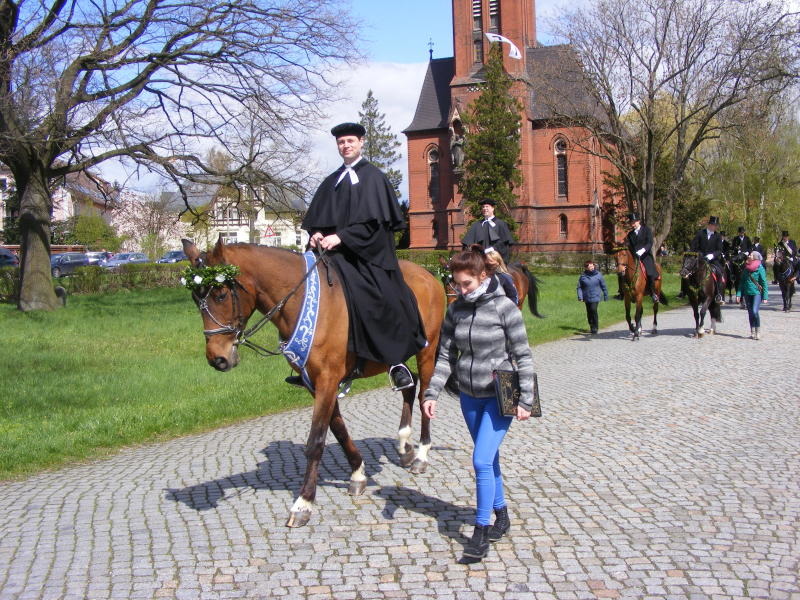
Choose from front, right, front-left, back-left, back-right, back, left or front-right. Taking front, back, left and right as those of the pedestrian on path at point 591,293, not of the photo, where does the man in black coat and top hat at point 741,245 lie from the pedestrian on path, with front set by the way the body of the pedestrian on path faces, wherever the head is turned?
back-left

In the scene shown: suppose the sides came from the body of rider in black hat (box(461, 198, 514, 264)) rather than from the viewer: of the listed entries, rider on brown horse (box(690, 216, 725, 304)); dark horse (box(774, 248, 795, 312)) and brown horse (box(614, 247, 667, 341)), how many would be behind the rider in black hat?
3

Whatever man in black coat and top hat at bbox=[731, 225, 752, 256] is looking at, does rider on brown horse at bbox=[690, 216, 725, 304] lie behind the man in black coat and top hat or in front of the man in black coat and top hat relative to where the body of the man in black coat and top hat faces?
in front

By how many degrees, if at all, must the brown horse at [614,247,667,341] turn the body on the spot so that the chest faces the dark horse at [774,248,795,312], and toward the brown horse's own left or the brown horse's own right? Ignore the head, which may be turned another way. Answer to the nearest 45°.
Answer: approximately 180°

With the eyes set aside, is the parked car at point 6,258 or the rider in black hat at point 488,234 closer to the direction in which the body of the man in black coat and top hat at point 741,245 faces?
the rider in black hat

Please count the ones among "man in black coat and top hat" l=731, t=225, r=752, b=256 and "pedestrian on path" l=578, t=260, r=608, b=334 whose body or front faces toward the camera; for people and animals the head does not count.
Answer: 2

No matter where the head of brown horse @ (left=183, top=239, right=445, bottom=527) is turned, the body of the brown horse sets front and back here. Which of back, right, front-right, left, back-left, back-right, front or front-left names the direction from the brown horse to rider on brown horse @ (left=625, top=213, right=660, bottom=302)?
back

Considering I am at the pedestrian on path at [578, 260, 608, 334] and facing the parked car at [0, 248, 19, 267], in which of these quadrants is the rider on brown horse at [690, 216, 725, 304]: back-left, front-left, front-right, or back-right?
back-right

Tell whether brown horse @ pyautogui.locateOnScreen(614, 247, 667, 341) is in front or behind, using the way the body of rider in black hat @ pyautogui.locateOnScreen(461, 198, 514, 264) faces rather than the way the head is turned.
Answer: behind

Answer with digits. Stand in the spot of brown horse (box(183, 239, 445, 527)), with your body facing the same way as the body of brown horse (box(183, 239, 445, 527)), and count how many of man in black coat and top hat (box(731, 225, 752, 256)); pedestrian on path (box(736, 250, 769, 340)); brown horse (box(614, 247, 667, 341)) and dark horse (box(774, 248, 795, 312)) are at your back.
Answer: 4
